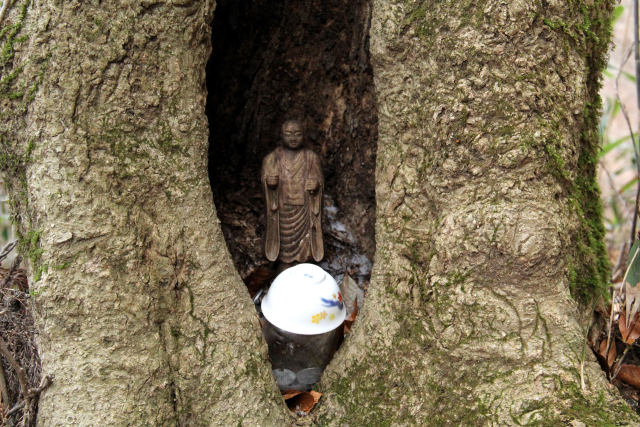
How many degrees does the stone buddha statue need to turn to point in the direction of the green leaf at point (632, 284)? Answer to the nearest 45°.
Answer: approximately 45° to its left

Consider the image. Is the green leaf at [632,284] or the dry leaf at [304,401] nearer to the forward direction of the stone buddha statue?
the dry leaf

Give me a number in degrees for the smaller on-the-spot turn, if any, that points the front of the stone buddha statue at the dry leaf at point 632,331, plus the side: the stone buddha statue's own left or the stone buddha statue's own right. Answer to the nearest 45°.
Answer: approximately 45° to the stone buddha statue's own left

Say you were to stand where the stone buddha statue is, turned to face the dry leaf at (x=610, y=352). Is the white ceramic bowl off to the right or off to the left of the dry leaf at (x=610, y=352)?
right

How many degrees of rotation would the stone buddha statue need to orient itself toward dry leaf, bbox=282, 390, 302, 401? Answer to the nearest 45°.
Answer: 0° — it already faces it

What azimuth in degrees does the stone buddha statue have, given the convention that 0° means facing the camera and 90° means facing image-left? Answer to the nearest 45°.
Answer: approximately 0°

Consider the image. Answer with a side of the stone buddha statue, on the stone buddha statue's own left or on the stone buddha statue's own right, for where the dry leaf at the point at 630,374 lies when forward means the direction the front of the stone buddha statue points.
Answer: on the stone buddha statue's own left

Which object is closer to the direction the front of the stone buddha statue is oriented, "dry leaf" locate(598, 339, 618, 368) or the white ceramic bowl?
the white ceramic bowl

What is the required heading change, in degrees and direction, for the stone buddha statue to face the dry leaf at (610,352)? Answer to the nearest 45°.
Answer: approximately 45° to its left
